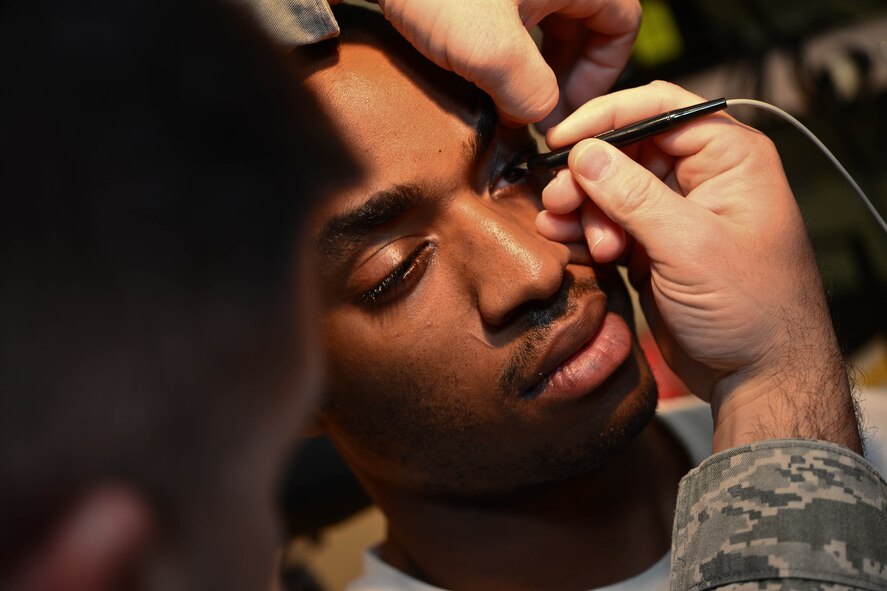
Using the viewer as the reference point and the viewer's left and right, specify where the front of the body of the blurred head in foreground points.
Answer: facing away from the viewer and to the right of the viewer

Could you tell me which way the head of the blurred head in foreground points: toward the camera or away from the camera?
away from the camera
